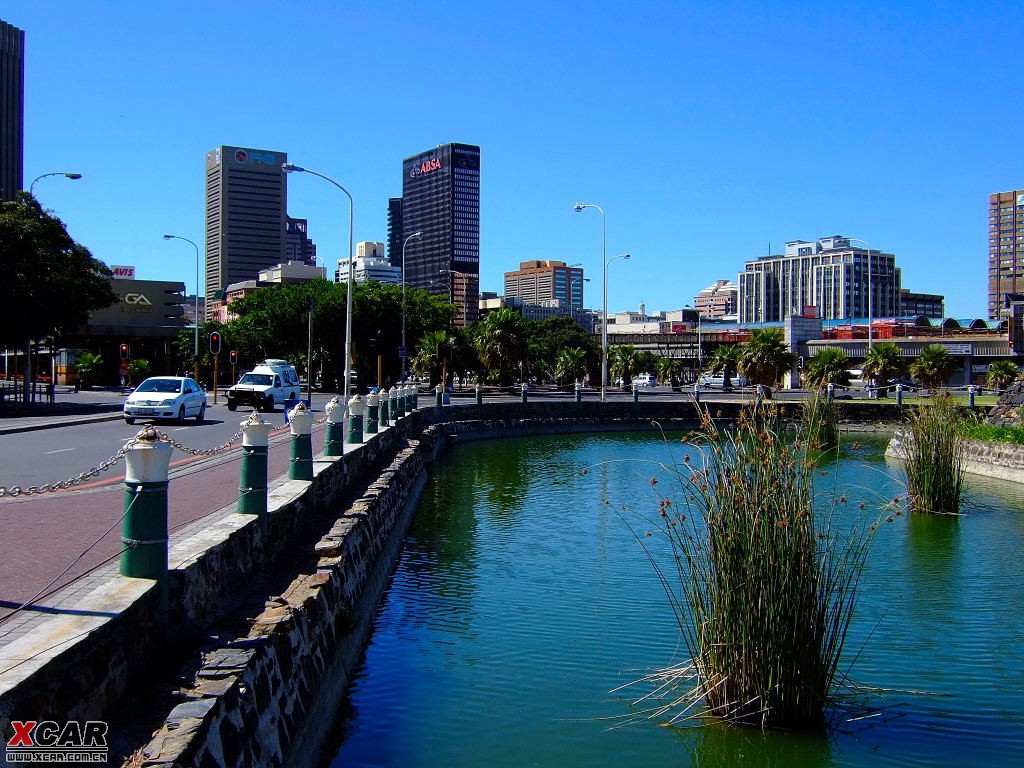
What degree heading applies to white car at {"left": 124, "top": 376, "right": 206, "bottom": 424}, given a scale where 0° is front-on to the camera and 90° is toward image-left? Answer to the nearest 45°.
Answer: approximately 45°

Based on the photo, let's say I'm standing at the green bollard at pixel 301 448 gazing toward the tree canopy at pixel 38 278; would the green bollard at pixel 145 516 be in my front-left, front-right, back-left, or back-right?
back-left

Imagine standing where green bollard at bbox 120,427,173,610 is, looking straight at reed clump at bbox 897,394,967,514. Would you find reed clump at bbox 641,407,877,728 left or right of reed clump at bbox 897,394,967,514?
right

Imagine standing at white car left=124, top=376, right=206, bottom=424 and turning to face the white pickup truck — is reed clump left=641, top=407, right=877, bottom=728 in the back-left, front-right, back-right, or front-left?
back-right

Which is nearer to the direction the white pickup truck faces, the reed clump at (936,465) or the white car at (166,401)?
the white car

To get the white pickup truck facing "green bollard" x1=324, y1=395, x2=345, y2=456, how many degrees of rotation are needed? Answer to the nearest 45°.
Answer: approximately 45° to its left

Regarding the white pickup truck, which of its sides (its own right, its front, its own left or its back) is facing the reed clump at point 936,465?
left

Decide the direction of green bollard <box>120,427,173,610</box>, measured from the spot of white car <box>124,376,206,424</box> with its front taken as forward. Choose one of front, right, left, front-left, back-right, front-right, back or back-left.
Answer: front-left

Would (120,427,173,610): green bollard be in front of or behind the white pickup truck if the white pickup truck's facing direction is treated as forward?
in front

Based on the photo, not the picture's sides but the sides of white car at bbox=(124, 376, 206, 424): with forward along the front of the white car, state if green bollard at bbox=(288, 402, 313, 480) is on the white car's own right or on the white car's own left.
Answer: on the white car's own left

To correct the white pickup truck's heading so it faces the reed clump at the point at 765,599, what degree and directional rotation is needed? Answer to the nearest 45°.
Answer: approximately 45° to its left

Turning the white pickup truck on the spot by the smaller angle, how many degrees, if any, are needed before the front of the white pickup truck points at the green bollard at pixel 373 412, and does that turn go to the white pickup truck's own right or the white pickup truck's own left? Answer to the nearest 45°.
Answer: approximately 45° to the white pickup truck's own left

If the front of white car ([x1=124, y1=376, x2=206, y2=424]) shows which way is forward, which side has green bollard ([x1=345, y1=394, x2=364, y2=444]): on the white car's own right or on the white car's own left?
on the white car's own left

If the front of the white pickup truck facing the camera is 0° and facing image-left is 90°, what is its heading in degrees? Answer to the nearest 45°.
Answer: approximately 45°
